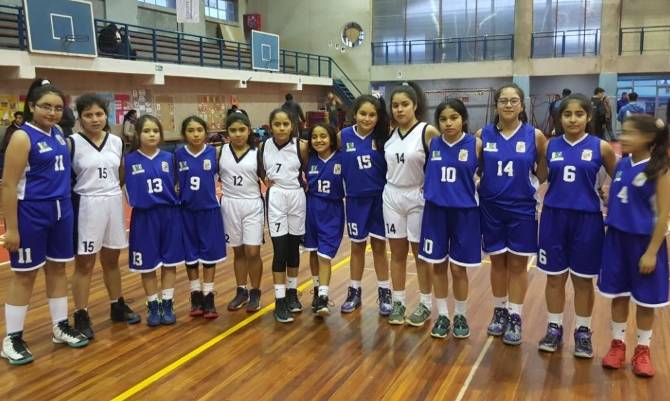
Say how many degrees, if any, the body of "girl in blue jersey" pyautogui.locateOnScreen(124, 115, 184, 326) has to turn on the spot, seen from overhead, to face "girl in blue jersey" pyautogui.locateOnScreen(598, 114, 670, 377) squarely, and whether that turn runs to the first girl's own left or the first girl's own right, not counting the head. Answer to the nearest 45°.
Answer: approximately 45° to the first girl's own left

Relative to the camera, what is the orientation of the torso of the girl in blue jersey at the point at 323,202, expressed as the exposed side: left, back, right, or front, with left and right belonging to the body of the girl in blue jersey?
front

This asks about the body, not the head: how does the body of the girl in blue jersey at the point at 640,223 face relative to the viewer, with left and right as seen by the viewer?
facing the viewer and to the left of the viewer

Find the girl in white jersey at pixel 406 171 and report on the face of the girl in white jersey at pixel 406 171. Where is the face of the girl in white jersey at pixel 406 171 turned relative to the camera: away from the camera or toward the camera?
toward the camera

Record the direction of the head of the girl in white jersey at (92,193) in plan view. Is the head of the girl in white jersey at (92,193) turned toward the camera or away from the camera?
toward the camera

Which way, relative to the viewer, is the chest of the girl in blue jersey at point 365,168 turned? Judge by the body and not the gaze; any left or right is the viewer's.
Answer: facing the viewer

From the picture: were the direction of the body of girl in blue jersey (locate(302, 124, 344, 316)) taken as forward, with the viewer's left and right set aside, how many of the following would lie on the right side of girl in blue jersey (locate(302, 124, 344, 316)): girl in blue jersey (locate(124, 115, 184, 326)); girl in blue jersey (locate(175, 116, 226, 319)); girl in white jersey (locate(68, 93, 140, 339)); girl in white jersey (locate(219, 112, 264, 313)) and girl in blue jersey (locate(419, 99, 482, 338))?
4

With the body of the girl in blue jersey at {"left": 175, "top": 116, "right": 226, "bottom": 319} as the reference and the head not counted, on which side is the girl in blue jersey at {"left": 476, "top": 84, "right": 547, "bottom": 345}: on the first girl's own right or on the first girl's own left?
on the first girl's own left

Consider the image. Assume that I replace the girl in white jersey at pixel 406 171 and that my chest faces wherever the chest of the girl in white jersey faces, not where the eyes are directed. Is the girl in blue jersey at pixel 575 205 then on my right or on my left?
on my left

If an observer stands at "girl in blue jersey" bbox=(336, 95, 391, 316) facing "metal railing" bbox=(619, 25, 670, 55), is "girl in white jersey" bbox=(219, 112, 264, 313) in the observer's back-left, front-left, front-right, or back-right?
back-left

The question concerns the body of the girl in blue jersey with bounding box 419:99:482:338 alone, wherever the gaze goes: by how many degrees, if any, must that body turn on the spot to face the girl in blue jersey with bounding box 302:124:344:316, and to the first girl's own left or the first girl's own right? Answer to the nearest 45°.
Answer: approximately 90° to the first girl's own right

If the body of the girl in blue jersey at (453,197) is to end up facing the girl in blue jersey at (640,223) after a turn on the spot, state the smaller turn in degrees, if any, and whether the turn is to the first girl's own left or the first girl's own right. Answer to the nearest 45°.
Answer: approximately 90° to the first girl's own left

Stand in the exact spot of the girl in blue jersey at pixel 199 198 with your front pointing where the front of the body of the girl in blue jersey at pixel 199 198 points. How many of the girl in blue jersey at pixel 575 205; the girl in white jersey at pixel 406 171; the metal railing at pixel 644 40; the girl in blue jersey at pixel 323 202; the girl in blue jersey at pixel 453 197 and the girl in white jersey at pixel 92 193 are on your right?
1
